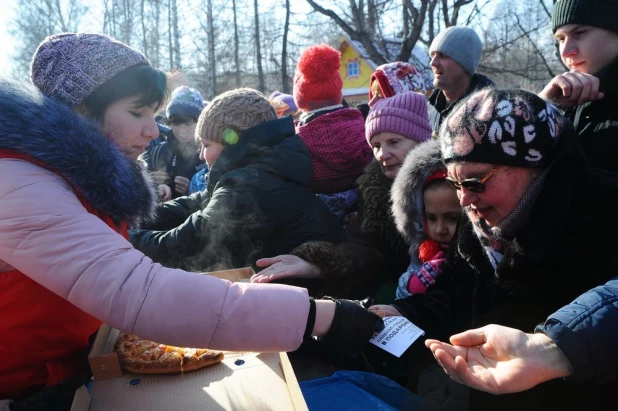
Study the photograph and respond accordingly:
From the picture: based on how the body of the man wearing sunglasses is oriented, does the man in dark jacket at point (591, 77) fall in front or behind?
behind

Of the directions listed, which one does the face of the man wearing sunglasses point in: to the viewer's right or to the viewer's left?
to the viewer's left

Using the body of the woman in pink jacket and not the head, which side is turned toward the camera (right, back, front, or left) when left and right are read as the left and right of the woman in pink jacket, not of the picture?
right

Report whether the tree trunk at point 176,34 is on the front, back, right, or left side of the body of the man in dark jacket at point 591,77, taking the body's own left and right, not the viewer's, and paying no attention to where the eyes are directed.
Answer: right

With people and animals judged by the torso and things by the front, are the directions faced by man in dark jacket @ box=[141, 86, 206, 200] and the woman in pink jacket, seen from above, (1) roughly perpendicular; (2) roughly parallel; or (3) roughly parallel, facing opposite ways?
roughly perpendicular

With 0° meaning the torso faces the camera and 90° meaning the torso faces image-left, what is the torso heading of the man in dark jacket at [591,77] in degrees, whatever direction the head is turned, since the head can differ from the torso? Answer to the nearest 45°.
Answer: approximately 45°

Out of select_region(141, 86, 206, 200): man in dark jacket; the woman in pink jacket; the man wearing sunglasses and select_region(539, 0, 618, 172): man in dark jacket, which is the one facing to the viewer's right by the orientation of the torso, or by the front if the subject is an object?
the woman in pink jacket

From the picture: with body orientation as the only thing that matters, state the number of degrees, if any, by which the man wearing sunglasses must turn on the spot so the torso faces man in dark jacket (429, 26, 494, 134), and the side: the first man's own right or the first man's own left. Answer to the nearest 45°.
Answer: approximately 135° to the first man's own right

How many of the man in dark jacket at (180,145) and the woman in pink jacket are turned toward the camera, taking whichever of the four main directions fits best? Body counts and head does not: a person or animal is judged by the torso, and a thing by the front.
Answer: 1

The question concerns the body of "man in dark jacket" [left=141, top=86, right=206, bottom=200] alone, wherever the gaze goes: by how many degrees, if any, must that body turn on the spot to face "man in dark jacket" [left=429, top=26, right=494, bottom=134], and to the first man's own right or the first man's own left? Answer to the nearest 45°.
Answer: approximately 45° to the first man's own left

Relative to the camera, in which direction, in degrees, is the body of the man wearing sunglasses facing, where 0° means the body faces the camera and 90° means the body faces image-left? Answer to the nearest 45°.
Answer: approximately 45°

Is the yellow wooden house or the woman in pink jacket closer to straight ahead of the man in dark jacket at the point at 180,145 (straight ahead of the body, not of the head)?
the woman in pink jacket

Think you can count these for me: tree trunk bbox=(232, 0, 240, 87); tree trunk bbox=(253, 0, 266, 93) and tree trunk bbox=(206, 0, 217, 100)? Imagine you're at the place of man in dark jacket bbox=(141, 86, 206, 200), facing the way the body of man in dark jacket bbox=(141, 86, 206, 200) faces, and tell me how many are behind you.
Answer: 3
